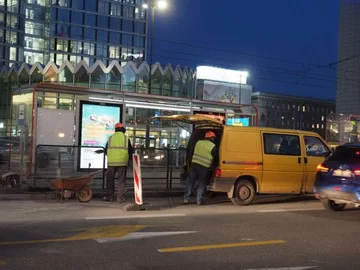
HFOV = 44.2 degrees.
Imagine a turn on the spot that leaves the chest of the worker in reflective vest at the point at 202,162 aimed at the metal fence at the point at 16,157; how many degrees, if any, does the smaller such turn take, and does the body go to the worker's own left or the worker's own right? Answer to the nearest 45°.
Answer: approximately 90° to the worker's own left

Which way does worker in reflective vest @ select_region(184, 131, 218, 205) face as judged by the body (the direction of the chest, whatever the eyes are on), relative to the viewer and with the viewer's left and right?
facing away from the viewer and to the right of the viewer

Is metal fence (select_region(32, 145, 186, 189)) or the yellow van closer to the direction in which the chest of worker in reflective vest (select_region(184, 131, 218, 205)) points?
the yellow van

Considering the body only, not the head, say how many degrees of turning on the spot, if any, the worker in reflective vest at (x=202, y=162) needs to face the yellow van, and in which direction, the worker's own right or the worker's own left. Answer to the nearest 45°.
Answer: approximately 45° to the worker's own right

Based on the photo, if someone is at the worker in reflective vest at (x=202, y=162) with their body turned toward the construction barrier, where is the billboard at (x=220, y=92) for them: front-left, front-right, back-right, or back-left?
back-right

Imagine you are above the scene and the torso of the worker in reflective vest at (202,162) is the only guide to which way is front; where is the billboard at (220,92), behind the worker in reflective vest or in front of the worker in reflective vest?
in front

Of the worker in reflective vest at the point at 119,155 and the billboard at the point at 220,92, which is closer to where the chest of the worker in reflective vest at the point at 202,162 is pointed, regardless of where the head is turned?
the billboard

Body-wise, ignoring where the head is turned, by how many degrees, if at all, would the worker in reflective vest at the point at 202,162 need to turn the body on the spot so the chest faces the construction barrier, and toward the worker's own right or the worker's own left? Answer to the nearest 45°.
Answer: approximately 180°

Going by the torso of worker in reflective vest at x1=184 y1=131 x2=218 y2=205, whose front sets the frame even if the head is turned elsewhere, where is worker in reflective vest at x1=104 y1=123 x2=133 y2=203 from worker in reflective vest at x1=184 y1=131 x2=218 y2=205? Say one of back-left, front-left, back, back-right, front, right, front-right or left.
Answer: back-left
